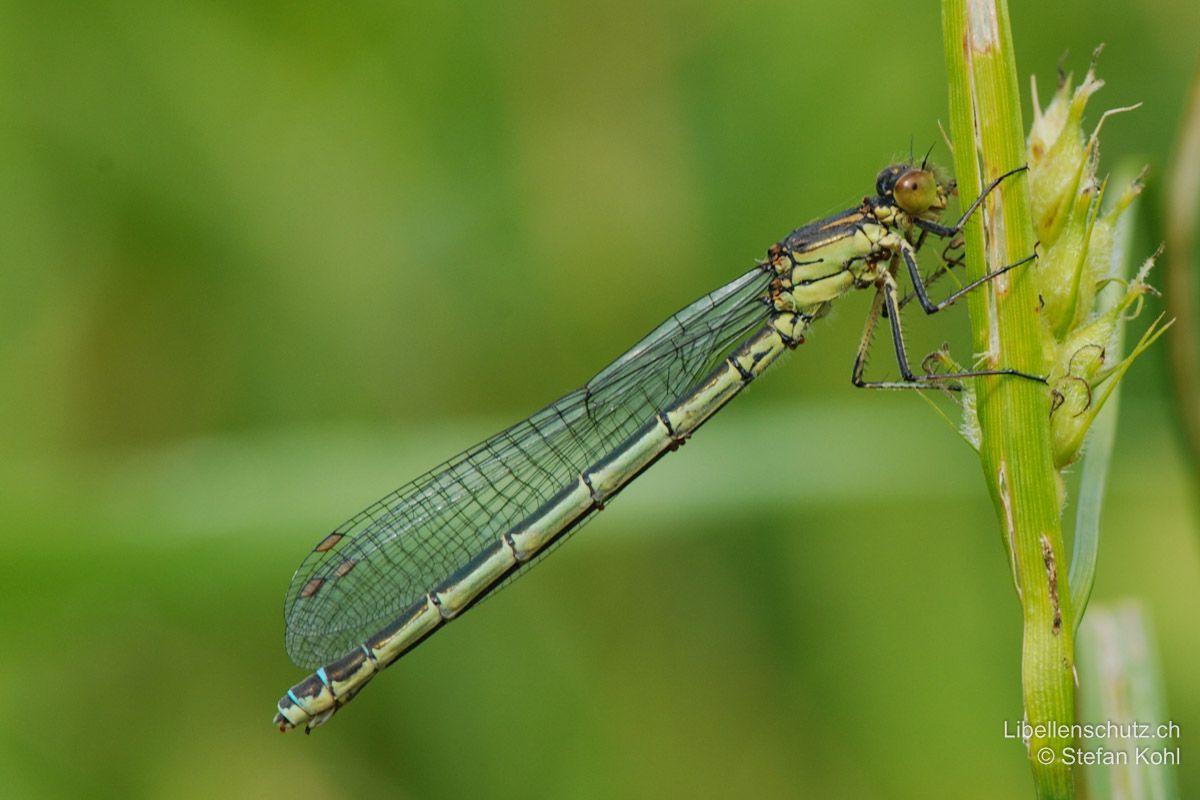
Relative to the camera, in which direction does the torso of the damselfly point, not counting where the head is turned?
to the viewer's right
